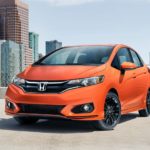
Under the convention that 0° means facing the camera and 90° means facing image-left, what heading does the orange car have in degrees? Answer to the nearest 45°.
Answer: approximately 45°
